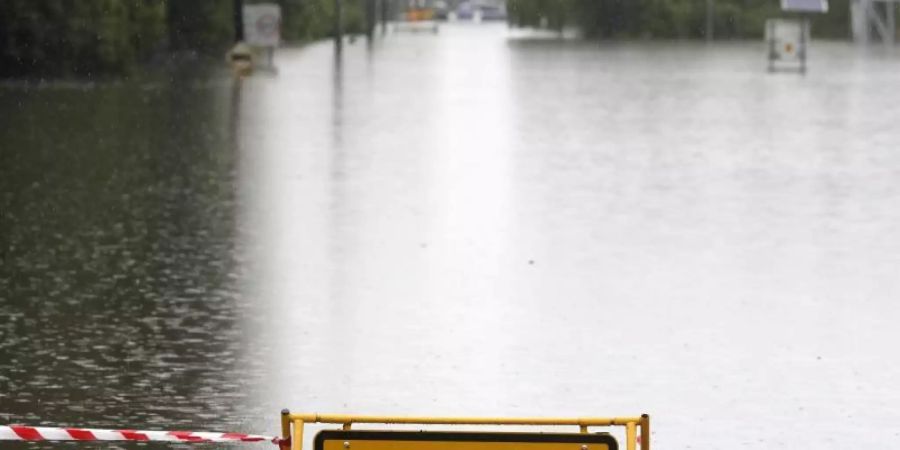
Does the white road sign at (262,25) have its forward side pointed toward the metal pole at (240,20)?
no
